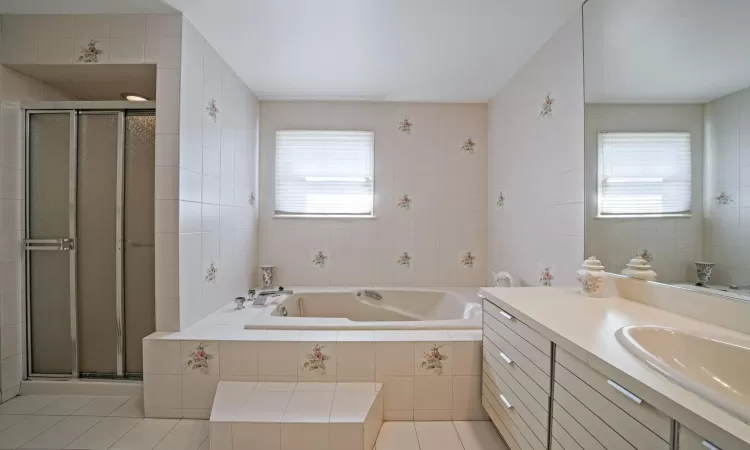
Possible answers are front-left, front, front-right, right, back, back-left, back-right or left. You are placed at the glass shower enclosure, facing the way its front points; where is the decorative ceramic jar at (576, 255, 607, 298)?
front-left

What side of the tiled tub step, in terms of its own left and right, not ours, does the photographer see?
front

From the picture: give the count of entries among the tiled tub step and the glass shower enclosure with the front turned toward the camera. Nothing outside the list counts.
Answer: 2

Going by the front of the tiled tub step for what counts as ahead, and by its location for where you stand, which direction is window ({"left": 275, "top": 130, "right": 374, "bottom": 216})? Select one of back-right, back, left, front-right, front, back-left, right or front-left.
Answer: back

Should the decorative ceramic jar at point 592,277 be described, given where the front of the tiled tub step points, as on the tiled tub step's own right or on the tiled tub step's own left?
on the tiled tub step's own left

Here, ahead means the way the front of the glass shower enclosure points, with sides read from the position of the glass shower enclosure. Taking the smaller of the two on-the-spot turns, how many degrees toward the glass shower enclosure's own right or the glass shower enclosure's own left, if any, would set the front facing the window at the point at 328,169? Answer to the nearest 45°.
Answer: approximately 90° to the glass shower enclosure's own left

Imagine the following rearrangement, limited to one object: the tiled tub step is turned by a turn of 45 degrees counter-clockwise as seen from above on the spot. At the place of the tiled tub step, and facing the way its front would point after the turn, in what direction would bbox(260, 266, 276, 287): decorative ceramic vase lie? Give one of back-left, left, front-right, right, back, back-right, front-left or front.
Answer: back-left

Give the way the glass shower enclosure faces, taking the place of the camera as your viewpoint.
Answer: facing the viewer

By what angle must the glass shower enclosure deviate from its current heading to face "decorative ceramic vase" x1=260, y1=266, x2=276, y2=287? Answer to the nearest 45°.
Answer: approximately 90° to its left
